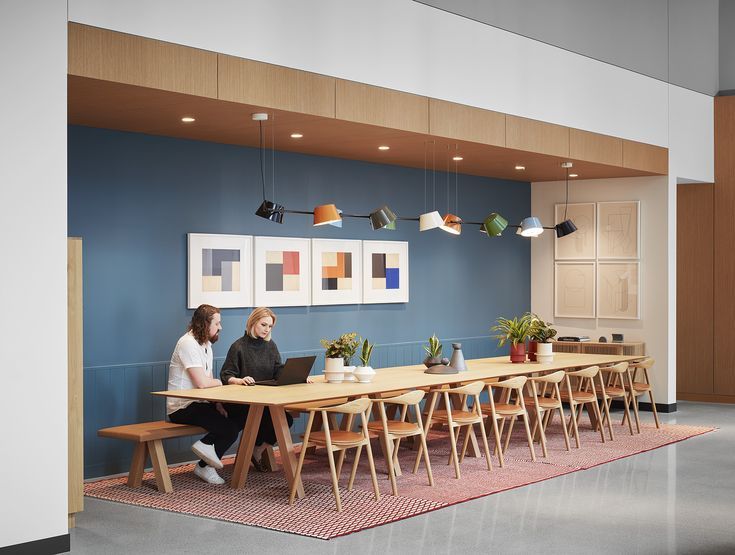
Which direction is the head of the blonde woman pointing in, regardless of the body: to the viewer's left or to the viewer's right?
to the viewer's right

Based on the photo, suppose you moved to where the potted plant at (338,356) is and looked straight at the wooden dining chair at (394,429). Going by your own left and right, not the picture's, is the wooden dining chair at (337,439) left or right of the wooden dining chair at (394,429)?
right

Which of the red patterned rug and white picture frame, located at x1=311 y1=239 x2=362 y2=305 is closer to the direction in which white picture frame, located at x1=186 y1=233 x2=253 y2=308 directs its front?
the red patterned rug

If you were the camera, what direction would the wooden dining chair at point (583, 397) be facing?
facing away from the viewer and to the left of the viewer

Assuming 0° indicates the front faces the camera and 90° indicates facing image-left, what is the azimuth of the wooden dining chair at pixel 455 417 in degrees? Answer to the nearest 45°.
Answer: approximately 135°

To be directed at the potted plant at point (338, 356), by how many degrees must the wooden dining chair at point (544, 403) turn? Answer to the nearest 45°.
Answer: approximately 90° to its left

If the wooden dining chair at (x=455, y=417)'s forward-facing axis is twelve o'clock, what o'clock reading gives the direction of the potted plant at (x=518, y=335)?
The potted plant is roughly at 2 o'clock from the wooden dining chair.

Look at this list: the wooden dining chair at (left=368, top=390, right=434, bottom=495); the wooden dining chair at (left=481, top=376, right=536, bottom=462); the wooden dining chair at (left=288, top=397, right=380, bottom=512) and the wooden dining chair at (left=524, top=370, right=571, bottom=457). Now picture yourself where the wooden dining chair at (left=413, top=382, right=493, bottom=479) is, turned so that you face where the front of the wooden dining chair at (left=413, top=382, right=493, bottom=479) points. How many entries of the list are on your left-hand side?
2

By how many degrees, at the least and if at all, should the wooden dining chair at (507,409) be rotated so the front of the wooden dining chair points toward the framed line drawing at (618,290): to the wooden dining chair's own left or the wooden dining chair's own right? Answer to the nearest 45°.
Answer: approximately 45° to the wooden dining chair's own right

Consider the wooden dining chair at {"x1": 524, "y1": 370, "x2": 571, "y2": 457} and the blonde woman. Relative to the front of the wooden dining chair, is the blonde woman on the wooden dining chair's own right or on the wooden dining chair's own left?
on the wooden dining chair's own left

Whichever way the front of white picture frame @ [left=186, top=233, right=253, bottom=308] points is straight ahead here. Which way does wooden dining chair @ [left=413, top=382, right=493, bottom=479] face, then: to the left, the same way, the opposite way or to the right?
the opposite way

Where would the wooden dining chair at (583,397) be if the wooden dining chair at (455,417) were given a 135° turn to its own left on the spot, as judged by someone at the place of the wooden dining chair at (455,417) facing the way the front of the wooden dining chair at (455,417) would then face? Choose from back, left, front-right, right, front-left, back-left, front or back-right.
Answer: back-left

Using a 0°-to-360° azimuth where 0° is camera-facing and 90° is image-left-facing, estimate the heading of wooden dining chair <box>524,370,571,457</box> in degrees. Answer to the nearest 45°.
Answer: approximately 135°
